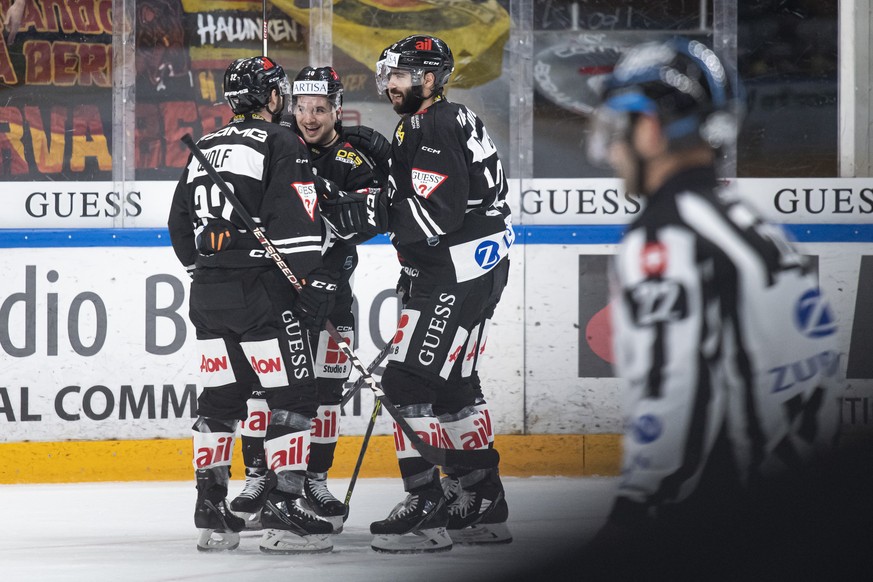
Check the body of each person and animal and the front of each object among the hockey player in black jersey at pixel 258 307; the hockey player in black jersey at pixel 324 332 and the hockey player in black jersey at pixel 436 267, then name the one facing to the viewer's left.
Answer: the hockey player in black jersey at pixel 436 267

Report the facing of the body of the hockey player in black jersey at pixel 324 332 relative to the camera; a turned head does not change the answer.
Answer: toward the camera

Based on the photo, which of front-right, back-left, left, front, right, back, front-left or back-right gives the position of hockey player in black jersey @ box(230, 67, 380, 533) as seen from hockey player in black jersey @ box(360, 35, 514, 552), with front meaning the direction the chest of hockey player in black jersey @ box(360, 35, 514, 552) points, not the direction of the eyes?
front-right

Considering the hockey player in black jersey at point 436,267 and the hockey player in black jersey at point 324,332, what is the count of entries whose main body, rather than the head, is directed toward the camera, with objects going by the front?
1

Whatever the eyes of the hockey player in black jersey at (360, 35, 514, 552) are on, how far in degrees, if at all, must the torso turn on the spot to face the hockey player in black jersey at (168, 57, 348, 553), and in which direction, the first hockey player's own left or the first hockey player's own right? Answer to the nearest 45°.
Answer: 0° — they already face them

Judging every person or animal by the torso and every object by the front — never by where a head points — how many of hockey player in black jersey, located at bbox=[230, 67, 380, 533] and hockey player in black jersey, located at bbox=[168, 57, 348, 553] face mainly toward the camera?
1

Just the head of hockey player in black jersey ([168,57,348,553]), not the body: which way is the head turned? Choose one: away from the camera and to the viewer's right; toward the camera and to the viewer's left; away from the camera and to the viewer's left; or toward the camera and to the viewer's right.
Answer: away from the camera and to the viewer's right

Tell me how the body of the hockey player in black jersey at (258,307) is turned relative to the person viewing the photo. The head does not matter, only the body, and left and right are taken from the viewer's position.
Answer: facing away from the viewer and to the right of the viewer

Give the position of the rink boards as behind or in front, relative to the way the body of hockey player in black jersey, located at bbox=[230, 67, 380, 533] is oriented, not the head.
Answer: behind

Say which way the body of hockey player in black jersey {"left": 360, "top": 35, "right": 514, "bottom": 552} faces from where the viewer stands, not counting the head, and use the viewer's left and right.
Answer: facing to the left of the viewer

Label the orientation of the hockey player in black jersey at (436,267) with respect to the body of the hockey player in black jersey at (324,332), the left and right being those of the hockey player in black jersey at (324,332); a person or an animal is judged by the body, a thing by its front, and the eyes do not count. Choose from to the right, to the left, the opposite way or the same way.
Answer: to the right
